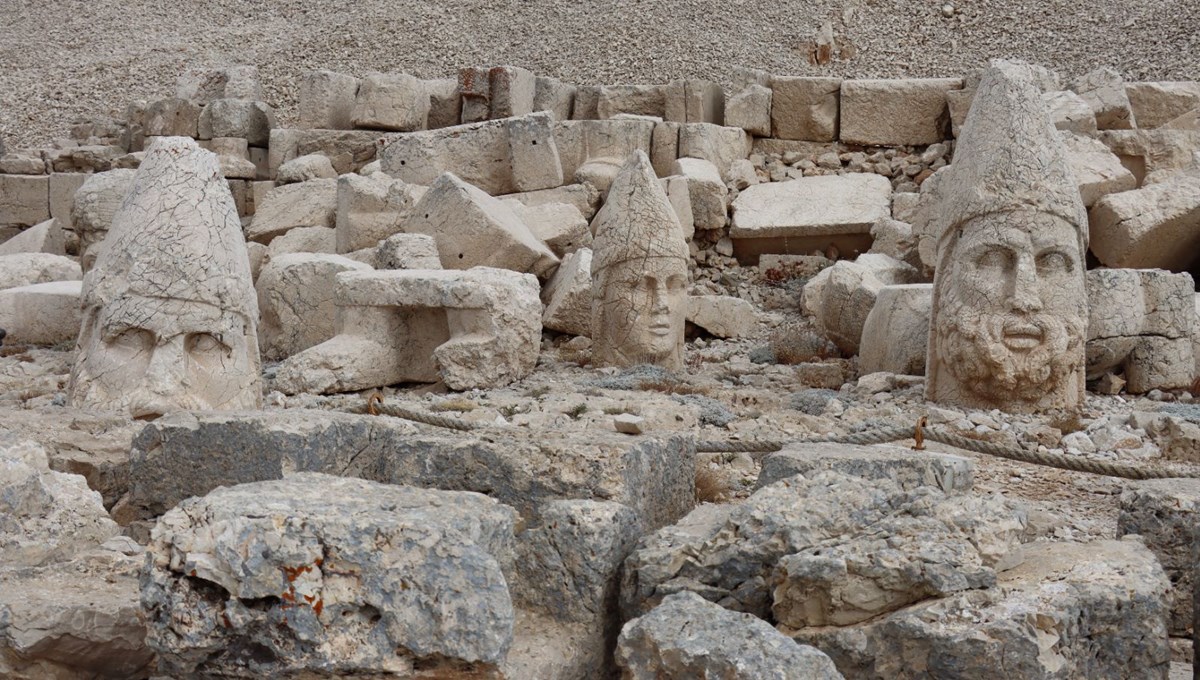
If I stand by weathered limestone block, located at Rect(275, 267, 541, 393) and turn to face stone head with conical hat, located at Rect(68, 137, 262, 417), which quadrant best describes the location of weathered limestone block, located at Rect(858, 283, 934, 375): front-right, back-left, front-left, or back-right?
back-left

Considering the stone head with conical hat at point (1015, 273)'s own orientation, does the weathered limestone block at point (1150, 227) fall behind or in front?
behind

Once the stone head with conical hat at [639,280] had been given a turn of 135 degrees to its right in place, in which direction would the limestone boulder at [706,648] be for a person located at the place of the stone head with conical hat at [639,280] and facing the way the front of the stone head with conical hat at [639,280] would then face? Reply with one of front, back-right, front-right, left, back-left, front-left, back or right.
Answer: left

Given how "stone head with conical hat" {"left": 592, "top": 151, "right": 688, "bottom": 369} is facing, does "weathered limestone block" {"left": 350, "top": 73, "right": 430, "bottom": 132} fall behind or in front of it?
behind

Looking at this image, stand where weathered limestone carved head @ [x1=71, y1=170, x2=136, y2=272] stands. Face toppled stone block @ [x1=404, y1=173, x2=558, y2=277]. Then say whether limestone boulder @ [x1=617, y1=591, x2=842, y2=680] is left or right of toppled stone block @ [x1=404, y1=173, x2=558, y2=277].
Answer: right

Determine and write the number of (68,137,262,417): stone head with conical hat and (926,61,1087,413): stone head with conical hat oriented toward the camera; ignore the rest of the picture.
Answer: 2

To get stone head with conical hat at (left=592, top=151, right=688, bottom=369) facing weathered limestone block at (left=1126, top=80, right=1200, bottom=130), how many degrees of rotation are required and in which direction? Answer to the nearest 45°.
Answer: approximately 90° to its left

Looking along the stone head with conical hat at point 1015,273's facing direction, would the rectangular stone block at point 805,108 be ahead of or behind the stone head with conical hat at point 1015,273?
behind

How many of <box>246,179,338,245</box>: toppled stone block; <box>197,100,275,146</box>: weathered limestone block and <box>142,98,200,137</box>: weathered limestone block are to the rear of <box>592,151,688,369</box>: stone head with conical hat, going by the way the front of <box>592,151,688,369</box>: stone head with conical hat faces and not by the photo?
3

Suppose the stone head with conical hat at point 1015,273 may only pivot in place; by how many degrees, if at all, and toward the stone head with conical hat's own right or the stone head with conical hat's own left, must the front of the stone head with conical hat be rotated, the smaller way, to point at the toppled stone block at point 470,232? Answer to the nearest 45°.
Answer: approximately 135° to the stone head with conical hat's own right

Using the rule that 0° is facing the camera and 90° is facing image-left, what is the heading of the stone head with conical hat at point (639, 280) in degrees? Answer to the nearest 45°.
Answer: approximately 315°

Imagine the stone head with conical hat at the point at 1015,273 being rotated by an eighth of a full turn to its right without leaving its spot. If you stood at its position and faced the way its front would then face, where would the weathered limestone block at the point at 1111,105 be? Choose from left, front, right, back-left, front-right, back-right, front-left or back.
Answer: back-right

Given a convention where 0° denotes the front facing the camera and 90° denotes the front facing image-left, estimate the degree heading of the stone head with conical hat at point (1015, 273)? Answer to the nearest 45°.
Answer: approximately 0°

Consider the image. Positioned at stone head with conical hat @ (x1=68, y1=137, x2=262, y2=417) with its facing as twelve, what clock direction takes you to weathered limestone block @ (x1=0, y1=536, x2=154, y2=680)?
The weathered limestone block is roughly at 12 o'clock from the stone head with conical hat.
